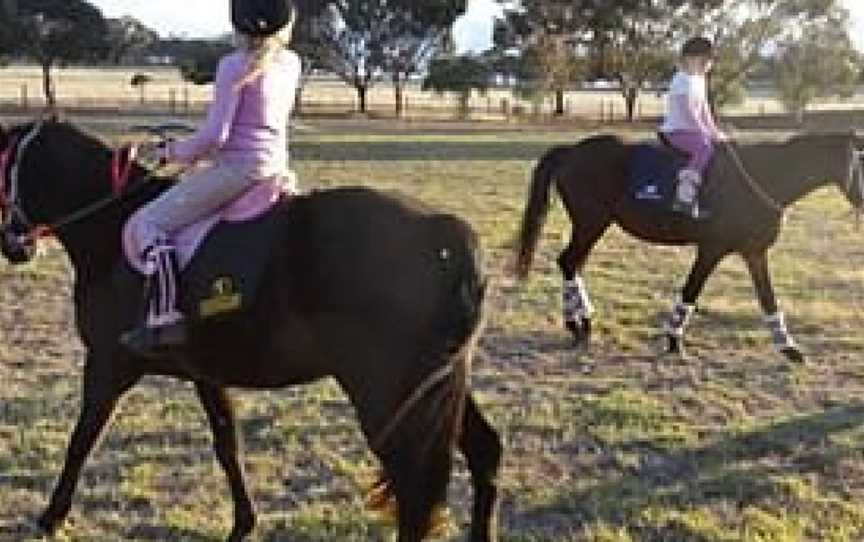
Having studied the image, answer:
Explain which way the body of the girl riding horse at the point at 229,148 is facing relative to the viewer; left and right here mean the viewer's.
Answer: facing away from the viewer and to the left of the viewer

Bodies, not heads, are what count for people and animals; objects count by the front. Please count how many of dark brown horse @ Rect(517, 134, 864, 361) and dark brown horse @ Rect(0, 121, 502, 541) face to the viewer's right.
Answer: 1

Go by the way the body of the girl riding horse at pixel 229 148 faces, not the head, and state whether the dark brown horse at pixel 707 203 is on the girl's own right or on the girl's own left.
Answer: on the girl's own right

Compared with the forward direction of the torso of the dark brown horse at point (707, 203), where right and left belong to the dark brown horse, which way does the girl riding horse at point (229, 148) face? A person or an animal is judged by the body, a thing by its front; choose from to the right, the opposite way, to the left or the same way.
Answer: the opposite way

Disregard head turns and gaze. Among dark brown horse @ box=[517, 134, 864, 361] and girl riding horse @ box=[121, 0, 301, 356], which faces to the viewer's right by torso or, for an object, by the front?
the dark brown horse

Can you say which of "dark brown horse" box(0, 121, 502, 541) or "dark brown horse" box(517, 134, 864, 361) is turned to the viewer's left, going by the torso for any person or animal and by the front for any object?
"dark brown horse" box(0, 121, 502, 541)

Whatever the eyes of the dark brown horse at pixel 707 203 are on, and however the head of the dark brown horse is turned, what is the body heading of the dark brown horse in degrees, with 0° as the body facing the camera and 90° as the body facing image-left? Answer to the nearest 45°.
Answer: approximately 270°

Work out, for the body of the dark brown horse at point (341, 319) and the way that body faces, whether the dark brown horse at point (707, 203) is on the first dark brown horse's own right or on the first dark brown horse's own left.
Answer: on the first dark brown horse's own right

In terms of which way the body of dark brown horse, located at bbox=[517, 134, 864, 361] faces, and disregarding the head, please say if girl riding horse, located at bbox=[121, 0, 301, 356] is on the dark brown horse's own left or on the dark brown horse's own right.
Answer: on the dark brown horse's own right

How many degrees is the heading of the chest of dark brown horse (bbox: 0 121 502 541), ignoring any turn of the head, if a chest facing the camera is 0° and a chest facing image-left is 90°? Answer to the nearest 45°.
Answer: approximately 90°

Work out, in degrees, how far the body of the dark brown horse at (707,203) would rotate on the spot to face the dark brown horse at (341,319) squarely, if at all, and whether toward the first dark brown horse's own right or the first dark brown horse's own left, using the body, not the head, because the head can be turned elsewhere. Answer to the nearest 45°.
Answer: approximately 90° to the first dark brown horse's own right
